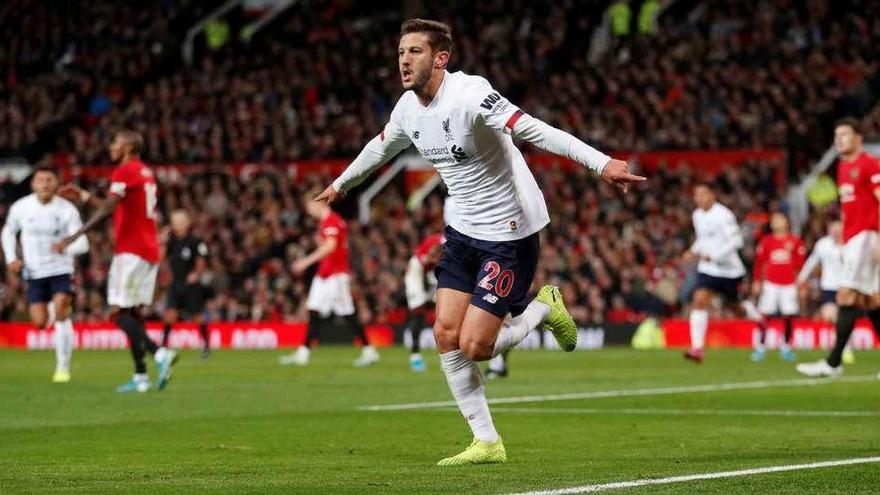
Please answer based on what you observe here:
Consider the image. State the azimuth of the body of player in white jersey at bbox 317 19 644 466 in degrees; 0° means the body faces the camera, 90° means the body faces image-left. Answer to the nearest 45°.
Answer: approximately 45°

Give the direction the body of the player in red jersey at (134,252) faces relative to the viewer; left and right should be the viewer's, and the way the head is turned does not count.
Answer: facing to the left of the viewer

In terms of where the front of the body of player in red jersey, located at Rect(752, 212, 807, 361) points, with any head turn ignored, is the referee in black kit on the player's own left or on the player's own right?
on the player's own right

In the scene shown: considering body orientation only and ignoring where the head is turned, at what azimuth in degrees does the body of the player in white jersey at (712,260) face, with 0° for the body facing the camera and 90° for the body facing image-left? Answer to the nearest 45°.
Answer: approximately 45°

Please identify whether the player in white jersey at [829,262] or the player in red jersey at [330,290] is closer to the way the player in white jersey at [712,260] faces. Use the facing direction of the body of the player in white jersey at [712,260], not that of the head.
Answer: the player in red jersey

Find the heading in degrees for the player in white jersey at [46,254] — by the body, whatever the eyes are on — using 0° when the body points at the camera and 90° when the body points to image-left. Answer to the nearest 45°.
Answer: approximately 0°

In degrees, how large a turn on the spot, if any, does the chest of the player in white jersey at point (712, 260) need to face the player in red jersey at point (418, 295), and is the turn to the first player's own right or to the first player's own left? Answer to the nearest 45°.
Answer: approximately 45° to the first player's own right

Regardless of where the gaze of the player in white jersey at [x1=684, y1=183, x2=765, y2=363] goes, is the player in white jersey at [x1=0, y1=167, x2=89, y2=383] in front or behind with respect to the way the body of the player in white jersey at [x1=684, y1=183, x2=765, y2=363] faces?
in front

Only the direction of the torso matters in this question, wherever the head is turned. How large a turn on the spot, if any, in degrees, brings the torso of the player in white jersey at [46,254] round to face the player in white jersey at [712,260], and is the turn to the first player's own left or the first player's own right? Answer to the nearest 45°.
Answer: approximately 90° to the first player's own left
